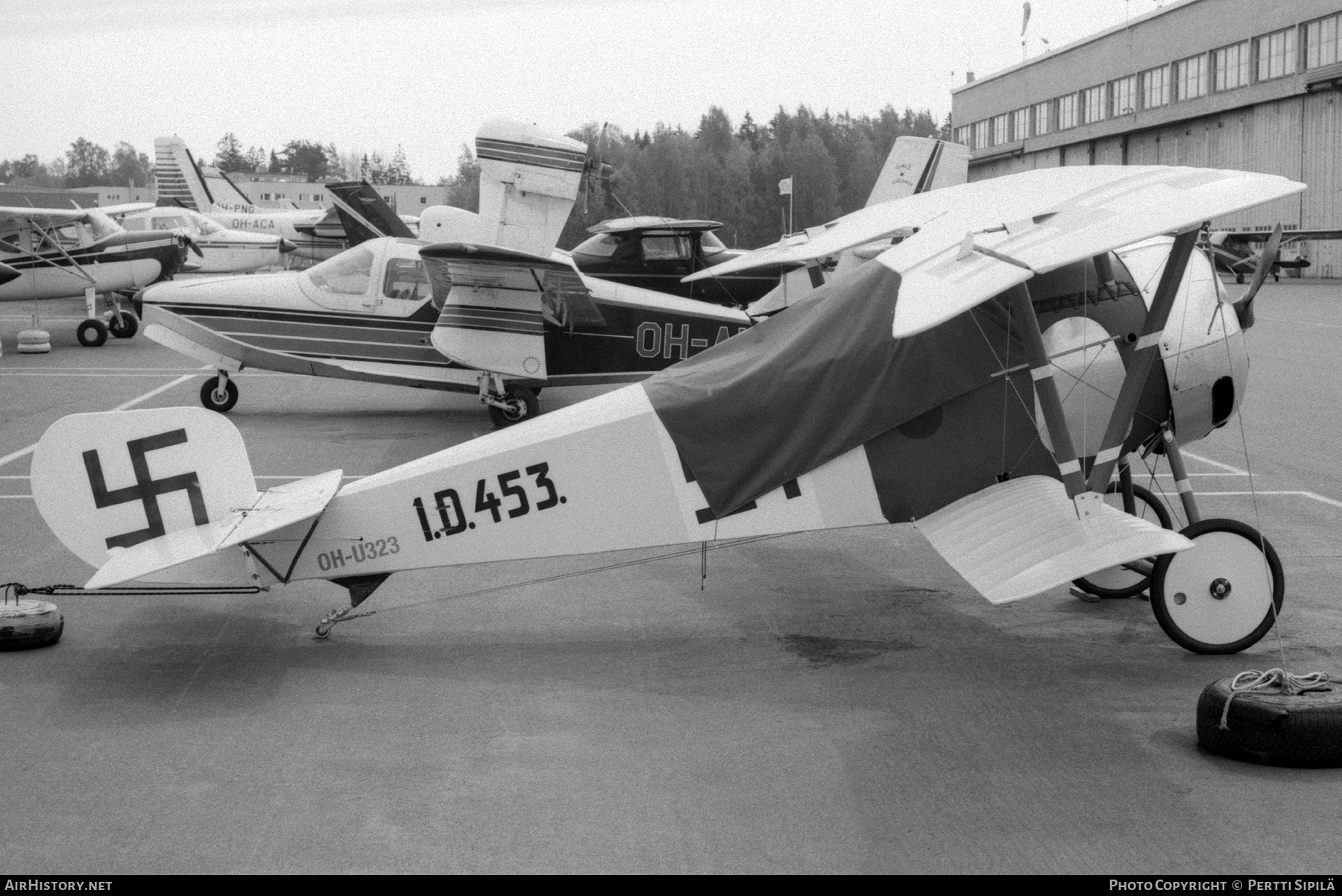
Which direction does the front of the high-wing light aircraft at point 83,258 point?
to the viewer's right

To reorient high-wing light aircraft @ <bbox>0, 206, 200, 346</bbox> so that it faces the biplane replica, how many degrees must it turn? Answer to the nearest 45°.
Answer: approximately 90° to its right

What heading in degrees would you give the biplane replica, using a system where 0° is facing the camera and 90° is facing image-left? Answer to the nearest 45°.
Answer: approximately 270°

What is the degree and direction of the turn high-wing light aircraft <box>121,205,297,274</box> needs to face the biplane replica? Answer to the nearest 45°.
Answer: approximately 90° to its right

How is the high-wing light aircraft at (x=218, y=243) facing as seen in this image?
to the viewer's right
